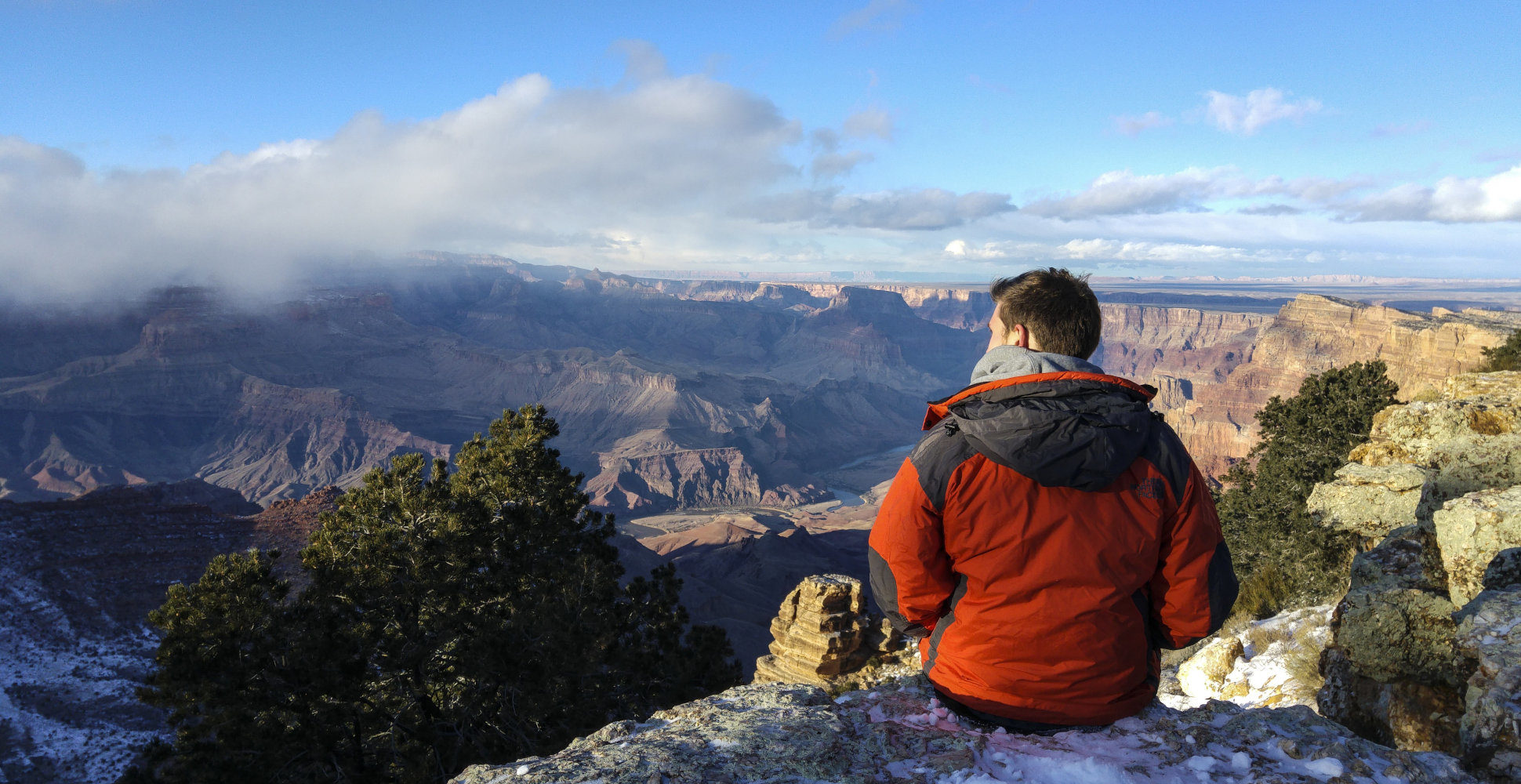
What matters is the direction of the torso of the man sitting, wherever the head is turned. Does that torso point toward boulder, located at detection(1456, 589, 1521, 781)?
no

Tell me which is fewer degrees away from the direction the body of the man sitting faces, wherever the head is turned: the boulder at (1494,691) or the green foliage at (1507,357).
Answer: the green foliage

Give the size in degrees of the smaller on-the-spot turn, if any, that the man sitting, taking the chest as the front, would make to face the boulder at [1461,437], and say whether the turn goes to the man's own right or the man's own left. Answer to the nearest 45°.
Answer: approximately 45° to the man's own right

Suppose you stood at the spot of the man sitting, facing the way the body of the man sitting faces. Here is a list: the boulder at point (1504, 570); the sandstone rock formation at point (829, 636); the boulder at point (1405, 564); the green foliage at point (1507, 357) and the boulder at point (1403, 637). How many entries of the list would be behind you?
0

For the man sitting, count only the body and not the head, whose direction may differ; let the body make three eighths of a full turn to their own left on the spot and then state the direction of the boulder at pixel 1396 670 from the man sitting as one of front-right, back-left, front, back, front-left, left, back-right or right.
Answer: back

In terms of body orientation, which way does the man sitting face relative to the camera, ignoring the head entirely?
away from the camera

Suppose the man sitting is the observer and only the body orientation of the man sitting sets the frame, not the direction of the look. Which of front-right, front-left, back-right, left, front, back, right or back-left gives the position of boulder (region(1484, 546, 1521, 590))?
front-right

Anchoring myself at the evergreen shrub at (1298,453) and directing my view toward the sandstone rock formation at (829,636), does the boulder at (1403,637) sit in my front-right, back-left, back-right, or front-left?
front-left

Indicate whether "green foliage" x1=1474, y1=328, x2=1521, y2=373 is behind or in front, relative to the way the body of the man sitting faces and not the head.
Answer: in front

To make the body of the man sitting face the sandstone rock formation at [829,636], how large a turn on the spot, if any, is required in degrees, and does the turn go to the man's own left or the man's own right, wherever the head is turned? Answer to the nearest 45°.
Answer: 0° — they already face it

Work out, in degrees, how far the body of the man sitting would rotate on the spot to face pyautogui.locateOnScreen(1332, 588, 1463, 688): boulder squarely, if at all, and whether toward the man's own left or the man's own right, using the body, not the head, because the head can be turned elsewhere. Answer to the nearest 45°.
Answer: approximately 45° to the man's own right
